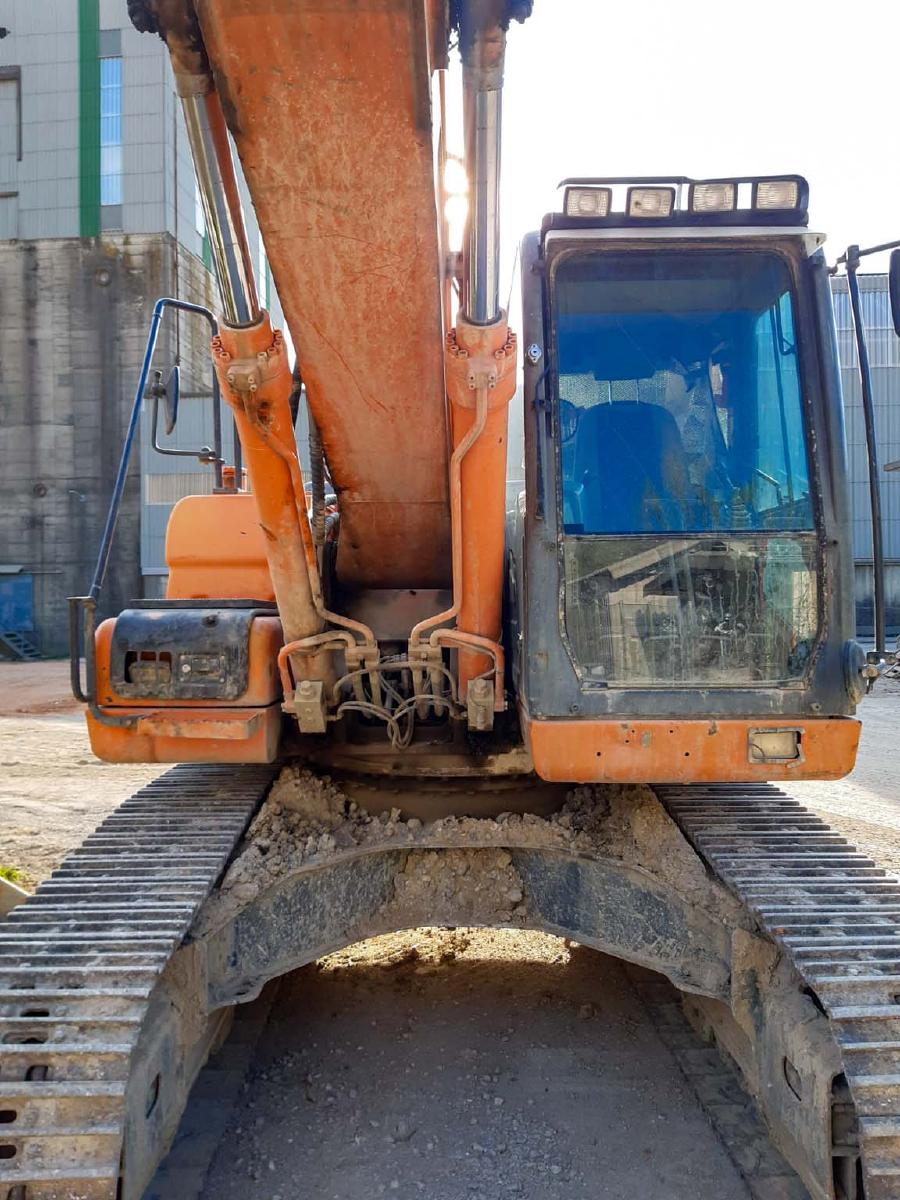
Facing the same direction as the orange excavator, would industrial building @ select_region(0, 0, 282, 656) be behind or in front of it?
behind

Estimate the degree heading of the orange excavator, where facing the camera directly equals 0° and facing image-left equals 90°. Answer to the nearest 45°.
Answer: approximately 0°
